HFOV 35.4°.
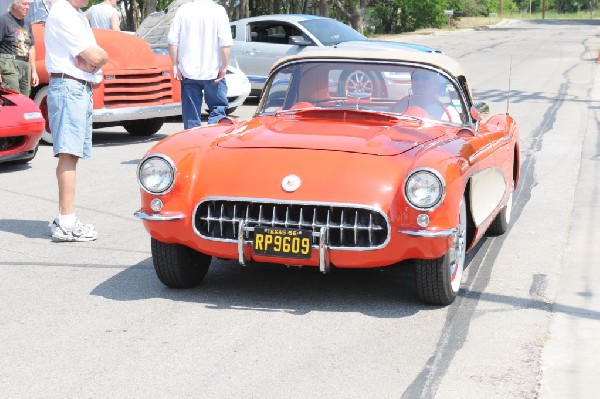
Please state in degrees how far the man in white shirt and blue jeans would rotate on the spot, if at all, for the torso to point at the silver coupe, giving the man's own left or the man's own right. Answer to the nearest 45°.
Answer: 0° — they already face it

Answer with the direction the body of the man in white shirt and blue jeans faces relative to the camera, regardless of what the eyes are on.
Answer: away from the camera

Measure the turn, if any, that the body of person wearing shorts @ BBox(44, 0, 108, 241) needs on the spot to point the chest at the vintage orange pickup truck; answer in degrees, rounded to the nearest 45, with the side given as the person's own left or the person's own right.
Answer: approximately 90° to the person's own left

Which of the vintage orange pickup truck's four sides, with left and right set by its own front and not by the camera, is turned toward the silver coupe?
left

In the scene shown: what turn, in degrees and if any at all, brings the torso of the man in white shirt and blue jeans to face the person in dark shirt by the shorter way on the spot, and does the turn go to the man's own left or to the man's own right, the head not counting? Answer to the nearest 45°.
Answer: approximately 45° to the man's own left

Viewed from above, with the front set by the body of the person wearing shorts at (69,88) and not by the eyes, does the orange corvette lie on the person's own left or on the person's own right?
on the person's own right

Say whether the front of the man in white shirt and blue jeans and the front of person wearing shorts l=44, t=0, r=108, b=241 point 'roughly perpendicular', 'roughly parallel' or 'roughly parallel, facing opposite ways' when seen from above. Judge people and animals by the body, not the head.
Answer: roughly perpendicular

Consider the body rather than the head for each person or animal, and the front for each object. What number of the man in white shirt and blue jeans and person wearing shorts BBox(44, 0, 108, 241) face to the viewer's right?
1

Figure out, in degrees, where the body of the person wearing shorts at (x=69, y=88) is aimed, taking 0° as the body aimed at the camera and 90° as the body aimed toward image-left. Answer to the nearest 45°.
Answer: approximately 270°

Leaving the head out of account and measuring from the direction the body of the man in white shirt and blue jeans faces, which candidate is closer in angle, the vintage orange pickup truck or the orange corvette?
the vintage orange pickup truck
